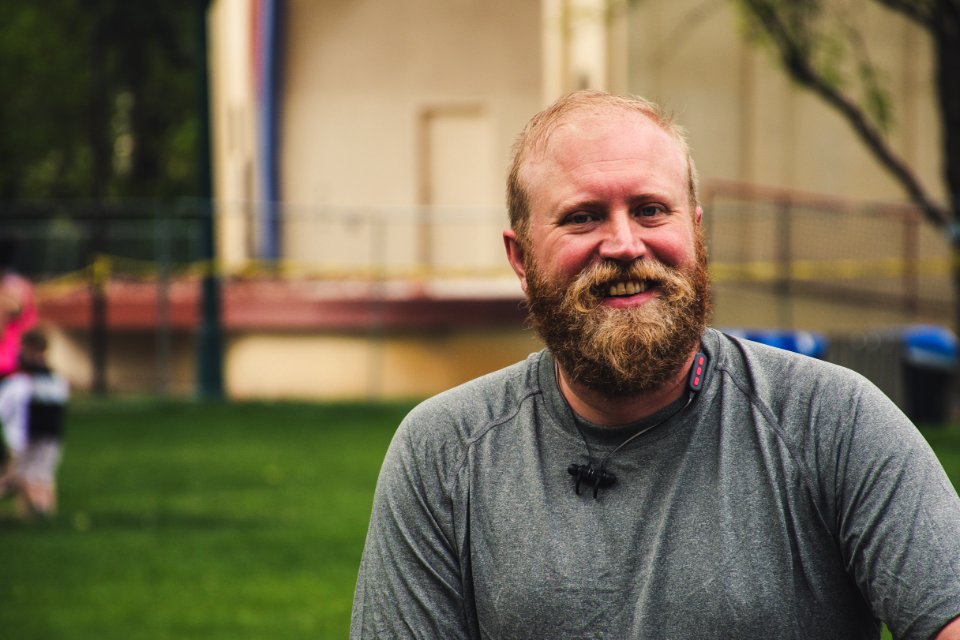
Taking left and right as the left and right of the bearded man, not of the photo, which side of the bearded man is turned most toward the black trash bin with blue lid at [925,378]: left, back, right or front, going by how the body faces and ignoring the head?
back

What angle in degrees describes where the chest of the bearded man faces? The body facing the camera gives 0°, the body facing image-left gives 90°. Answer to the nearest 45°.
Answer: approximately 0°
